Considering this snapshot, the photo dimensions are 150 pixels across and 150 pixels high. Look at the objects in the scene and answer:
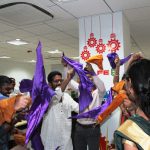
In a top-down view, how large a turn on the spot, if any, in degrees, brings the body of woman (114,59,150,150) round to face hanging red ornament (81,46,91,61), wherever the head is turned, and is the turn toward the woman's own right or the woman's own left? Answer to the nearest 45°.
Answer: approximately 45° to the woman's own right

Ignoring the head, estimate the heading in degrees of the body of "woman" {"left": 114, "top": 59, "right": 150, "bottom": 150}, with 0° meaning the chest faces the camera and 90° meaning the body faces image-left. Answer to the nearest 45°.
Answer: approximately 135°

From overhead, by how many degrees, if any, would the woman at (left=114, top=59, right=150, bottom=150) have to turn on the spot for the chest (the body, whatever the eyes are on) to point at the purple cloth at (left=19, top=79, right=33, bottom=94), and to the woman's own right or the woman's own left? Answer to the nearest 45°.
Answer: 0° — they already face it

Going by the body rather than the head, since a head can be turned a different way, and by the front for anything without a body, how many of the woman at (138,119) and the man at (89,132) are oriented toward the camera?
1

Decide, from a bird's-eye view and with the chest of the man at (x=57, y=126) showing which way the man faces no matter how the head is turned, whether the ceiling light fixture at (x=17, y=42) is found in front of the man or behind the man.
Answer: behind

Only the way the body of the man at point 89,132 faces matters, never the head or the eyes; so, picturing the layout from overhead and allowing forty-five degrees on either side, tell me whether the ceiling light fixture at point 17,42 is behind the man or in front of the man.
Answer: behind

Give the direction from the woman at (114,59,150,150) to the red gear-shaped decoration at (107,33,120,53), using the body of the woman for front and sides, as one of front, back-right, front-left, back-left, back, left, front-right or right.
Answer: front-right

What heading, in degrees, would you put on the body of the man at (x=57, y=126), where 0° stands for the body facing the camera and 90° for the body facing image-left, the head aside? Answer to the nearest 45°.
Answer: approximately 315°

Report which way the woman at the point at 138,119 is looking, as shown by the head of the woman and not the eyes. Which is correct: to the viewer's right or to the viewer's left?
to the viewer's left

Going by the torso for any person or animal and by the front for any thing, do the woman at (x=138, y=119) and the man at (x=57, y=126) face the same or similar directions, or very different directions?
very different directions
